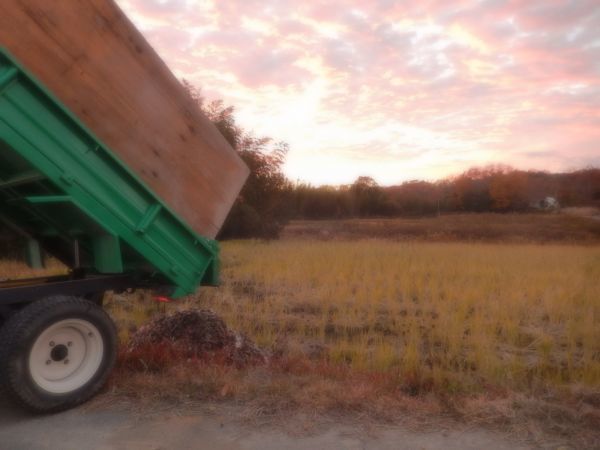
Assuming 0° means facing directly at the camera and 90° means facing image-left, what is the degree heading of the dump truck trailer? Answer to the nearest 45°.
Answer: approximately 90°
